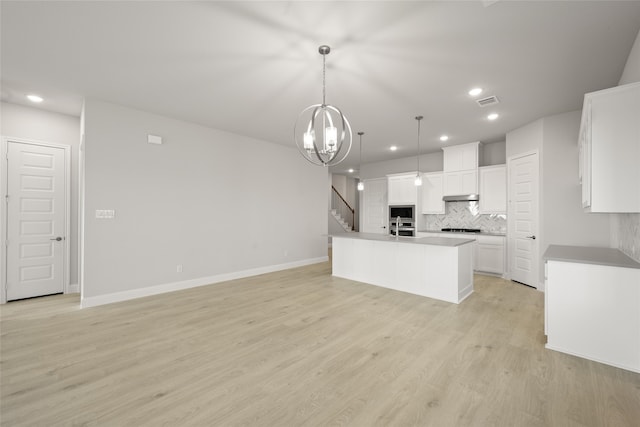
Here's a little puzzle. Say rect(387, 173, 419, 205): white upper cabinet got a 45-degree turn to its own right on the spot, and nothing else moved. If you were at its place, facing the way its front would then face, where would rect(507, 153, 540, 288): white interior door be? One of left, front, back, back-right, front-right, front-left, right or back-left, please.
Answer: back-left

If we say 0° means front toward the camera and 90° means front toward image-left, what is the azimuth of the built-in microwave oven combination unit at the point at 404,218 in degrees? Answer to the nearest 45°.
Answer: approximately 0°

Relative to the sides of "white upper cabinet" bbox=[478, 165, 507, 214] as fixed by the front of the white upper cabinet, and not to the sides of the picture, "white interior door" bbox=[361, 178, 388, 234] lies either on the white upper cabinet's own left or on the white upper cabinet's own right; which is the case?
on the white upper cabinet's own right

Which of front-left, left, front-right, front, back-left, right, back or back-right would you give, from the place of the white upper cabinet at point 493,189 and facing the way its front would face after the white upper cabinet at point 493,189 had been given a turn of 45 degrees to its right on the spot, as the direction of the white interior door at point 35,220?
front

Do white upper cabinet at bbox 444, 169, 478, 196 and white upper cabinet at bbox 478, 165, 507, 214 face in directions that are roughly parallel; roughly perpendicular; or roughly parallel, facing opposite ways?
roughly parallel

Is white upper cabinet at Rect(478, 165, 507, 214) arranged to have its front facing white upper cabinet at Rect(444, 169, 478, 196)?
no

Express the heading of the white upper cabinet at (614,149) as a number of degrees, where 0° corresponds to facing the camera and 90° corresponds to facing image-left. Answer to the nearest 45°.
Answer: approximately 90°

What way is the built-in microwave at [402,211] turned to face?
toward the camera

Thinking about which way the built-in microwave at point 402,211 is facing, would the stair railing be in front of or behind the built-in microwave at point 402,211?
behind

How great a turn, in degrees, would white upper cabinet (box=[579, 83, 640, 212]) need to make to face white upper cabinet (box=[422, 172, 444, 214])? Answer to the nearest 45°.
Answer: approximately 45° to its right

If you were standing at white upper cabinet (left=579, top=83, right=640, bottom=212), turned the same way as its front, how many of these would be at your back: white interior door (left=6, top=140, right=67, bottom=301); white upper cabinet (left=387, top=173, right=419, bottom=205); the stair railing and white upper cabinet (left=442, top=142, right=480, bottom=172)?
0

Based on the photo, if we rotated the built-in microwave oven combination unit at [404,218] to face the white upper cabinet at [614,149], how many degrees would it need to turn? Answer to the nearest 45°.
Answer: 0° — it already faces it

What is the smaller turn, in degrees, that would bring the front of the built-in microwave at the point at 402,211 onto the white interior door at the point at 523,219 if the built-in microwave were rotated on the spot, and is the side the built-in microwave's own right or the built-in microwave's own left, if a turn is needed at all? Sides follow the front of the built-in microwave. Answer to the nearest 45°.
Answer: approximately 45° to the built-in microwave's own left

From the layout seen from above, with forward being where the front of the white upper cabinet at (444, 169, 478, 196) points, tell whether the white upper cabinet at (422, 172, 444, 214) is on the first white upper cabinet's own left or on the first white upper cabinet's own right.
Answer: on the first white upper cabinet's own right

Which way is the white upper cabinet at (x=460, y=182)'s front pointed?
toward the camera

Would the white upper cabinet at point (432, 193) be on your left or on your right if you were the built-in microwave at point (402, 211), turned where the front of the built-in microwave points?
on your left

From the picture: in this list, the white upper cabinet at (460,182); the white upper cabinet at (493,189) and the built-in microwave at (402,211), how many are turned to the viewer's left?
0

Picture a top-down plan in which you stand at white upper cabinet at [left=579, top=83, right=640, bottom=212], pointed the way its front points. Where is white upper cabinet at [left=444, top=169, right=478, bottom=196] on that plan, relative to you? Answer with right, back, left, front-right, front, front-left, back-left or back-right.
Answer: front-right

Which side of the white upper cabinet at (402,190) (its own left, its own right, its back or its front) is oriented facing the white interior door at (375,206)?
right
